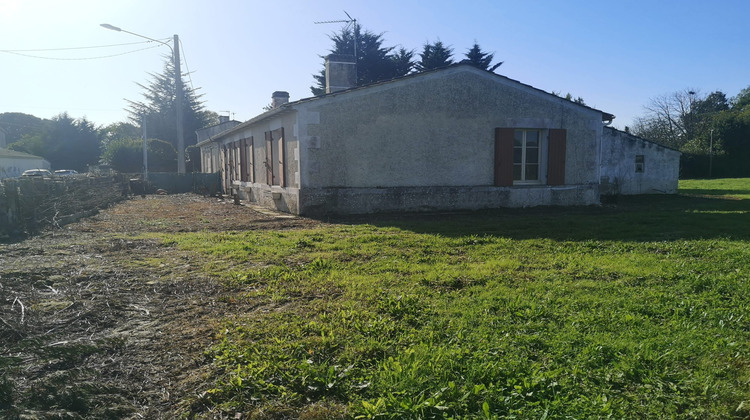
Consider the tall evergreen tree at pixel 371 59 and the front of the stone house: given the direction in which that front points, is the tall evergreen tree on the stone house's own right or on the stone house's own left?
on the stone house's own right

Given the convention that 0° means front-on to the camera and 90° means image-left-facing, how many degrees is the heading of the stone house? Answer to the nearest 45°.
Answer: approximately 90°

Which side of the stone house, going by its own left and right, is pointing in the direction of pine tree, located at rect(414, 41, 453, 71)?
right
